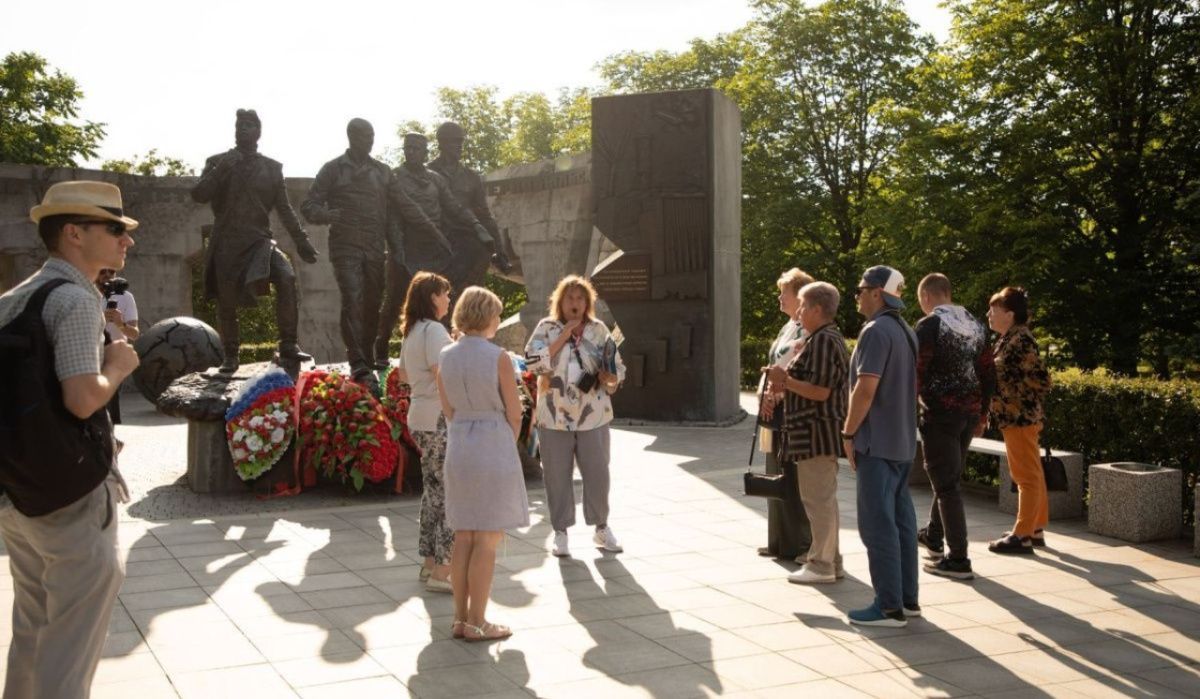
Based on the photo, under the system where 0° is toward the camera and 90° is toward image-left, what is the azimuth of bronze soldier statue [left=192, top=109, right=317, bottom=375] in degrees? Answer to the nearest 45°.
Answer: approximately 0°

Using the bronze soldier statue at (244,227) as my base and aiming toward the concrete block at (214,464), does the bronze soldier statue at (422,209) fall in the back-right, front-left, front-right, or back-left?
back-left

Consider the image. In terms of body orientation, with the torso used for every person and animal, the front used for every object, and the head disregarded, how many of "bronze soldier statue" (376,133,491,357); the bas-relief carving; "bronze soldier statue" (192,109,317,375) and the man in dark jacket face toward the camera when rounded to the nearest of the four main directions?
3

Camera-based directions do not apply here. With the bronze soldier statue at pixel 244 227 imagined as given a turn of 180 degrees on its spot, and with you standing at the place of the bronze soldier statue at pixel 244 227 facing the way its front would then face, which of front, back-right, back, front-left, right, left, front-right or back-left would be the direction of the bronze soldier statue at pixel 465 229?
front-right

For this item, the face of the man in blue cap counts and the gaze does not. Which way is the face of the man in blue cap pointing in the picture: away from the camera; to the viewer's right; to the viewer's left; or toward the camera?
to the viewer's left
